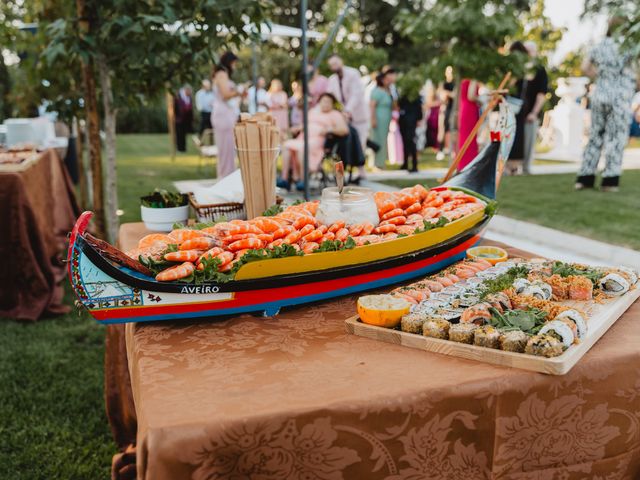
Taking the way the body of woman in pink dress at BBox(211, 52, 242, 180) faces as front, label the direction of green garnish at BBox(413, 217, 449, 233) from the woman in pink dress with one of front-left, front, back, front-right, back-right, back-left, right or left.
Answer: right

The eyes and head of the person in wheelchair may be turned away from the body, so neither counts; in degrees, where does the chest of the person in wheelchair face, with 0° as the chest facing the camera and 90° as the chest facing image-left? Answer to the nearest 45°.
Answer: approximately 45°

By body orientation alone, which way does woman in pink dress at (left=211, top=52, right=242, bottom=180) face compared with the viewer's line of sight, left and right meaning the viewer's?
facing to the right of the viewer

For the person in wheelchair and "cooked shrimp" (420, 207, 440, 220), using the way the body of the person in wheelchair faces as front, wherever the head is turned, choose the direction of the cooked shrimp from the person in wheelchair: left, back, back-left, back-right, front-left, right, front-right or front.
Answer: front-left

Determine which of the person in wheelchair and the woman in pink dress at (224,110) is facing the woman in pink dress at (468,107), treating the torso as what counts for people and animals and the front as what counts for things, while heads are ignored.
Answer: the woman in pink dress at (224,110)

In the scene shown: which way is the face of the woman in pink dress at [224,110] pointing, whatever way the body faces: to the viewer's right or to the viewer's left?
to the viewer's right

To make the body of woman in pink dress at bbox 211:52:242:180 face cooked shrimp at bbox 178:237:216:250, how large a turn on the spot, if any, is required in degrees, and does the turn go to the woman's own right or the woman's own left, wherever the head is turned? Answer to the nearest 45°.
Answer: approximately 90° to the woman's own right

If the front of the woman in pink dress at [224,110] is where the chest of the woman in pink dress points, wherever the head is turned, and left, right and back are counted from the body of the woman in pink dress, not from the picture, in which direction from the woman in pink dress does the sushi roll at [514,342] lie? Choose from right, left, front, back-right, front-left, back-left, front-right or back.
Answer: right

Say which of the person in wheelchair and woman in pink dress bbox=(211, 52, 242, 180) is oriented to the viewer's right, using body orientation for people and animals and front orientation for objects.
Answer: the woman in pink dress

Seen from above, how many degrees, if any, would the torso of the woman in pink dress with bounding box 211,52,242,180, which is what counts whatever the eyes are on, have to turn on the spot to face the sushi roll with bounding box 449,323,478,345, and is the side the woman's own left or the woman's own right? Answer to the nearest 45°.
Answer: approximately 90° to the woman's own right
